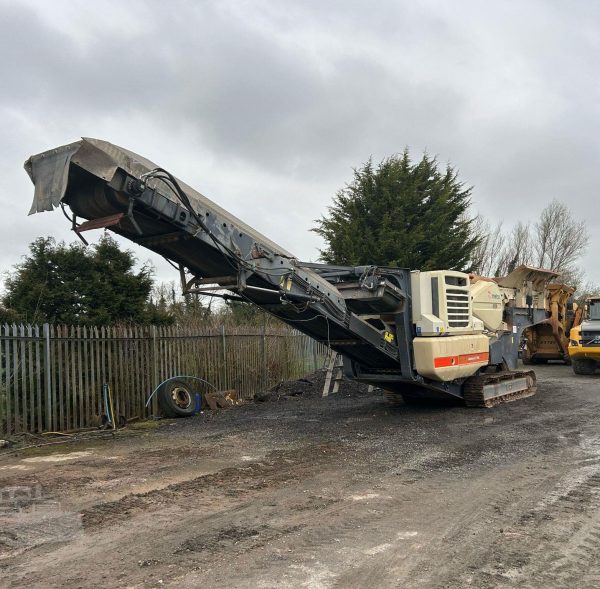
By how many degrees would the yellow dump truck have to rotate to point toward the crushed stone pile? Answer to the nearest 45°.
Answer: approximately 45° to its right

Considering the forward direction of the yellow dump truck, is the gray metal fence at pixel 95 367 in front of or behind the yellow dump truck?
in front
